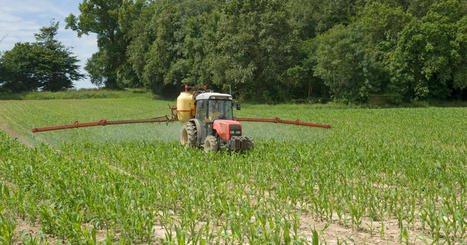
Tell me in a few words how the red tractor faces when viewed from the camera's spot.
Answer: facing the viewer and to the right of the viewer

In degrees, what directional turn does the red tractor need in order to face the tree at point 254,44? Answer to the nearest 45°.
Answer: approximately 135° to its left
